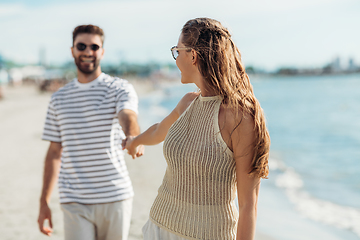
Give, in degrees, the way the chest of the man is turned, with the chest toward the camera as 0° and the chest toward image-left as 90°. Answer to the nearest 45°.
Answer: approximately 0°
